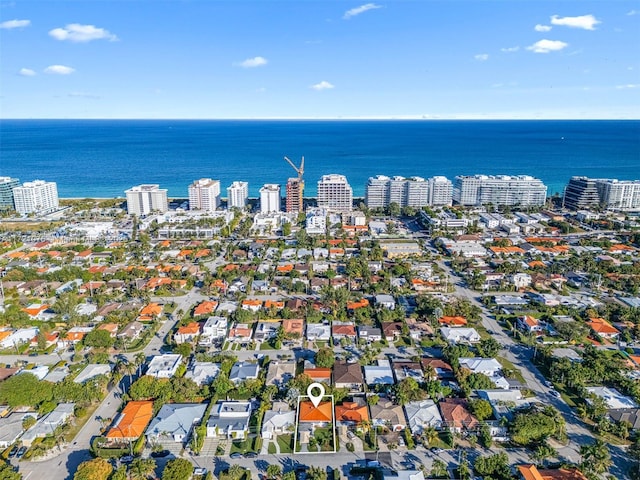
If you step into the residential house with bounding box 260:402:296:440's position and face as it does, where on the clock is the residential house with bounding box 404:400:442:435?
the residential house with bounding box 404:400:442:435 is roughly at 9 o'clock from the residential house with bounding box 260:402:296:440.

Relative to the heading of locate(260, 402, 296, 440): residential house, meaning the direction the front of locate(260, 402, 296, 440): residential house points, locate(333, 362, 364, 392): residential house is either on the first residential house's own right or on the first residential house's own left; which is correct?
on the first residential house's own left

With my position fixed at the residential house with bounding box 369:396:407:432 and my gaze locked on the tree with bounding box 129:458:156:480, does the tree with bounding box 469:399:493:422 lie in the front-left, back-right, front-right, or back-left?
back-left

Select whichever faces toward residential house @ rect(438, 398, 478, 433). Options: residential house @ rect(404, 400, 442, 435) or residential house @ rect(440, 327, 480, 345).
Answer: residential house @ rect(440, 327, 480, 345)

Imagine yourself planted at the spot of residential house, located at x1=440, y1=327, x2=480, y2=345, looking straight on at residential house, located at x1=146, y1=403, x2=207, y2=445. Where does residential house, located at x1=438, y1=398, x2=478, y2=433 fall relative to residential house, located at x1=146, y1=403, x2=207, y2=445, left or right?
left

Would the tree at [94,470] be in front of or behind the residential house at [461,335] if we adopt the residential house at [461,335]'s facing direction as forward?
in front

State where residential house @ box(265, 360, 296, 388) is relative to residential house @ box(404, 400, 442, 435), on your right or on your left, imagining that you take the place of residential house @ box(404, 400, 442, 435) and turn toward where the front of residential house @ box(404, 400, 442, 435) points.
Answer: on your right

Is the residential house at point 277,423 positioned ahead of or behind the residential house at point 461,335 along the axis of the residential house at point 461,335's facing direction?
ahead

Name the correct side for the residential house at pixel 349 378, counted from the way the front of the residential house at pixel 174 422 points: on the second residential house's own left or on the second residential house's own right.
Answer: on the second residential house's own left

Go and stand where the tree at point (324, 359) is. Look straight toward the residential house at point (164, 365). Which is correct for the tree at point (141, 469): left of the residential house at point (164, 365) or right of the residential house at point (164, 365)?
left
